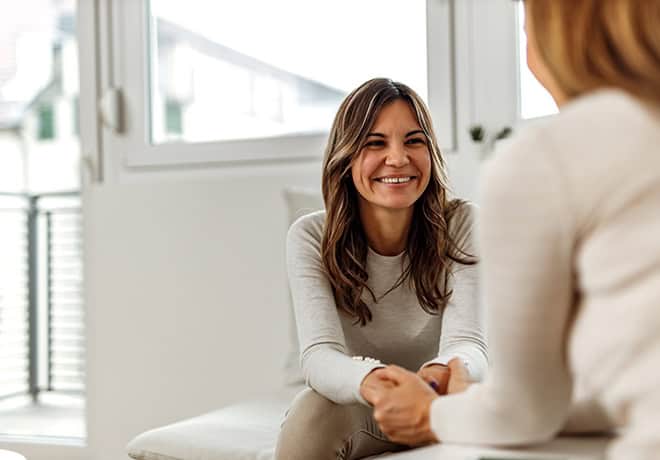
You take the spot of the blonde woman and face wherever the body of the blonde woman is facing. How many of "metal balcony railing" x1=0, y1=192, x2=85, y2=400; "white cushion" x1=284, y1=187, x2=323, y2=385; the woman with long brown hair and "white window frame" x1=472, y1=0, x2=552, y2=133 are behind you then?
0

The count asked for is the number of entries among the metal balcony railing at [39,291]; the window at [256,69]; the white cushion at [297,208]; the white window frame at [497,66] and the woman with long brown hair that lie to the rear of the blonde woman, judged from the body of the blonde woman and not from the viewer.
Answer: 0

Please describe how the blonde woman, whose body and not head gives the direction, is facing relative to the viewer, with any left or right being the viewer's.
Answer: facing away from the viewer and to the left of the viewer

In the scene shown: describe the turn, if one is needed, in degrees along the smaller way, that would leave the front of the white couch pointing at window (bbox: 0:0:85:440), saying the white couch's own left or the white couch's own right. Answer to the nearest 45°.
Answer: approximately 90° to the white couch's own right

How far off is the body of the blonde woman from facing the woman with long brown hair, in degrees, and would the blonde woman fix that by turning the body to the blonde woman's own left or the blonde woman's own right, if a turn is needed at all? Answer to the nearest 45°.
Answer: approximately 45° to the blonde woman's own right

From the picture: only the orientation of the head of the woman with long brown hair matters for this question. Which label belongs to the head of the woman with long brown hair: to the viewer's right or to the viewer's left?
to the viewer's right

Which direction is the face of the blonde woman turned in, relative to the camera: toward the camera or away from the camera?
away from the camera

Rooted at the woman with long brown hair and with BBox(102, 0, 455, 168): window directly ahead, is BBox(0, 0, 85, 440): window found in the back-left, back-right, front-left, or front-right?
front-left

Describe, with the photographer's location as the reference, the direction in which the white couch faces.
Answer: facing the viewer and to the left of the viewer

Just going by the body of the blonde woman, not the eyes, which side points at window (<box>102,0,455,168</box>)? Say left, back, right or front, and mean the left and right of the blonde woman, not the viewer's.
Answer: front

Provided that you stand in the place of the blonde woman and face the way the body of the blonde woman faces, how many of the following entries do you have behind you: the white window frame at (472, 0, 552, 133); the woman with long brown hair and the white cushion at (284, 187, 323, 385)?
0

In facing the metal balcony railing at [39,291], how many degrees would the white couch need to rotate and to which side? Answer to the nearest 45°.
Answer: approximately 90° to its right
